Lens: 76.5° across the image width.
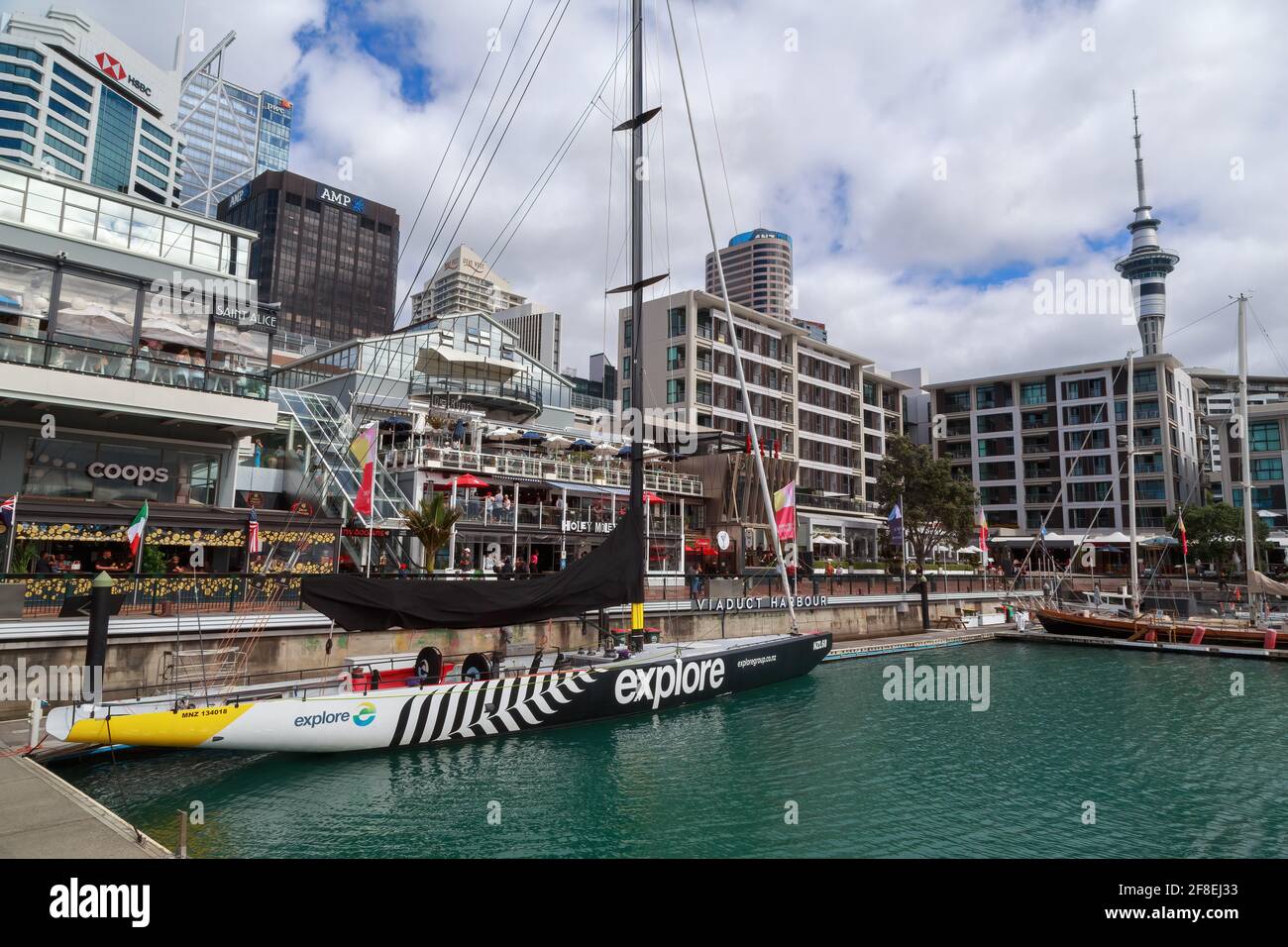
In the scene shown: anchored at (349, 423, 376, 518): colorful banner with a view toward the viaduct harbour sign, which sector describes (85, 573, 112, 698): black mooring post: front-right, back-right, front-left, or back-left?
back-right

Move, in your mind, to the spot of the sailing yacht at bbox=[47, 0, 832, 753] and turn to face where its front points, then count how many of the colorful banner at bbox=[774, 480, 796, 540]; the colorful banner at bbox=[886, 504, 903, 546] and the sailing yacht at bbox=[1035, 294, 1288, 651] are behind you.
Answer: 0

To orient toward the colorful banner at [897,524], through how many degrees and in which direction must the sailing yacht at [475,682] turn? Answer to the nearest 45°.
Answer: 0° — it already faces it

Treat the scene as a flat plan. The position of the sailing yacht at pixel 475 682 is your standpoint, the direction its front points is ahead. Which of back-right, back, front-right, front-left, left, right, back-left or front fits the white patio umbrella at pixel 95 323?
left

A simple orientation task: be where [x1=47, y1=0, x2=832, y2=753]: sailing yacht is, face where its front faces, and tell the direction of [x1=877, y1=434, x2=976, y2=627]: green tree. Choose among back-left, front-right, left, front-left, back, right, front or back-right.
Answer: front

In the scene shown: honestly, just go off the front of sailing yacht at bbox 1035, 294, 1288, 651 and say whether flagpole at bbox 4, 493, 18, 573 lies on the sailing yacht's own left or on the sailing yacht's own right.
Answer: on the sailing yacht's own left

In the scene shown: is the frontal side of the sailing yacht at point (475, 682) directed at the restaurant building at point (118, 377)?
no

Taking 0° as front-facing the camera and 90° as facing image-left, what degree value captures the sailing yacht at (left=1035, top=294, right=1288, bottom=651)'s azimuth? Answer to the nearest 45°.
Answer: approximately 90°

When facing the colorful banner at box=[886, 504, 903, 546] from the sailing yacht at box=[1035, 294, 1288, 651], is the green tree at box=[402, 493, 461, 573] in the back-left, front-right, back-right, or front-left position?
front-left

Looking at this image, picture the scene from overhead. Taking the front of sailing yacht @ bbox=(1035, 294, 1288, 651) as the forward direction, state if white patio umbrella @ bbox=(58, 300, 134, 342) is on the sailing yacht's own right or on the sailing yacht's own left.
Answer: on the sailing yacht's own left

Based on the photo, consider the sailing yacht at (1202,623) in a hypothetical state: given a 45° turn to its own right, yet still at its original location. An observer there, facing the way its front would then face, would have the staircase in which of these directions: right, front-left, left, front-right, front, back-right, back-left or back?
left

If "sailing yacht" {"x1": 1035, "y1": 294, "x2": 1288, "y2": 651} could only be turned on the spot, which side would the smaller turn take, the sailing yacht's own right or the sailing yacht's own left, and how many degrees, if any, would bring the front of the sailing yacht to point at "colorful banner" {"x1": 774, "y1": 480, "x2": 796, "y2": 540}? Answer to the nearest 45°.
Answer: approximately 45° to the sailing yacht's own left

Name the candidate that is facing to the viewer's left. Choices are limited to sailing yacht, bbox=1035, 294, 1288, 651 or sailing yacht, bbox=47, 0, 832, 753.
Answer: sailing yacht, bbox=1035, 294, 1288, 651

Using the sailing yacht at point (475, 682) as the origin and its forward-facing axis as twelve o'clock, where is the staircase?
The staircase is roughly at 10 o'clock from the sailing yacht.

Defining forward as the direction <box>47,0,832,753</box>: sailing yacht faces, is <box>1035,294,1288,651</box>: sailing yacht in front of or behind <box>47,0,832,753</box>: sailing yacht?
in front

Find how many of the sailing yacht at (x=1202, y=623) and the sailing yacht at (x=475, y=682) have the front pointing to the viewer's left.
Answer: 1

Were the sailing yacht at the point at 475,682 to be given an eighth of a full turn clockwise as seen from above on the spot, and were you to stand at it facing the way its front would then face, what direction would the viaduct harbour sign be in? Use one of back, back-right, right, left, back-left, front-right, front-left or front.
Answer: front-left

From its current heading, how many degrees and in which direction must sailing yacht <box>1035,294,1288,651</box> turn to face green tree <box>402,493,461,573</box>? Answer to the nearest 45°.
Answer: approximately 45° to its left
